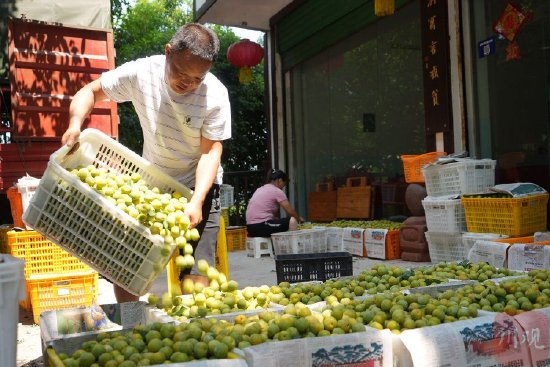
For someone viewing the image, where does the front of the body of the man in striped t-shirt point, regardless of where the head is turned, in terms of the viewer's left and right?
facing the viewer

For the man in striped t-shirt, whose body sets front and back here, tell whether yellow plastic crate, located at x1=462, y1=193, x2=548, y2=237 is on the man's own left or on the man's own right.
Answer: on the man's own left

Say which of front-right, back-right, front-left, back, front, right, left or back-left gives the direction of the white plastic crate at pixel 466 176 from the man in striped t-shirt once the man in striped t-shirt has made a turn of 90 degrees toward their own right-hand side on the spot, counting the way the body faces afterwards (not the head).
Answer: back-right

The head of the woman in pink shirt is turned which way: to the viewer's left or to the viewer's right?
to the viewer's right

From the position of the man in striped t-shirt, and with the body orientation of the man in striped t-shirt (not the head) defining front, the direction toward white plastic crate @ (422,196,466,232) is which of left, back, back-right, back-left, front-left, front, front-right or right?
back-left

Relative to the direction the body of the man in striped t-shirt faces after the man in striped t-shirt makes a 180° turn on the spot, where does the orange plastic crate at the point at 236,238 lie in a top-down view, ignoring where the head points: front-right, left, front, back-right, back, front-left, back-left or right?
front

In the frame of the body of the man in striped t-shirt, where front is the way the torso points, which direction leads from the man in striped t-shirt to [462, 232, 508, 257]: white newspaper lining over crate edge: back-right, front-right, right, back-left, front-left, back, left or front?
back-left

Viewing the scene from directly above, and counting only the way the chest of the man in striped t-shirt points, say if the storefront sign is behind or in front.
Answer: behind

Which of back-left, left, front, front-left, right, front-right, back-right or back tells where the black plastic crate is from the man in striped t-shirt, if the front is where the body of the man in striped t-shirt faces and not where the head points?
back-left

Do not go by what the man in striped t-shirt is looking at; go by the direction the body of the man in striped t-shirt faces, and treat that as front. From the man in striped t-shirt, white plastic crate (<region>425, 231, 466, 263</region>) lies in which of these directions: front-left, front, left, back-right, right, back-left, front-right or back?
back-left

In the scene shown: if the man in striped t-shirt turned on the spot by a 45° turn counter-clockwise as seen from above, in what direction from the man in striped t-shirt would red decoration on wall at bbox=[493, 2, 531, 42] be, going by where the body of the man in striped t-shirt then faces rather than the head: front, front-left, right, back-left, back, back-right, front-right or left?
left

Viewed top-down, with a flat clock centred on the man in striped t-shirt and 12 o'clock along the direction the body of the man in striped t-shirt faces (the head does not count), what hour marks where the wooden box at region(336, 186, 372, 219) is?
The wooden box is roughly at 7 o'clock from the man in striped t-shirt.

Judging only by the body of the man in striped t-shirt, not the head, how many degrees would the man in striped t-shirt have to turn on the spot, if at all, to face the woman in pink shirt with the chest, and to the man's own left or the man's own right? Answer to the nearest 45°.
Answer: approximately 180°

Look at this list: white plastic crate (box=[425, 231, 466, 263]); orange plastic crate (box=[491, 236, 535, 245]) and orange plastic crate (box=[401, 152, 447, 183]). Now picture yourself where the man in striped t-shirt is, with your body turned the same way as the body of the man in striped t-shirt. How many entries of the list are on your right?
0

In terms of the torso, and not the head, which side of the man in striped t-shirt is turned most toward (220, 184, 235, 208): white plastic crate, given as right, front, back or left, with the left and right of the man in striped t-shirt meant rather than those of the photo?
back
